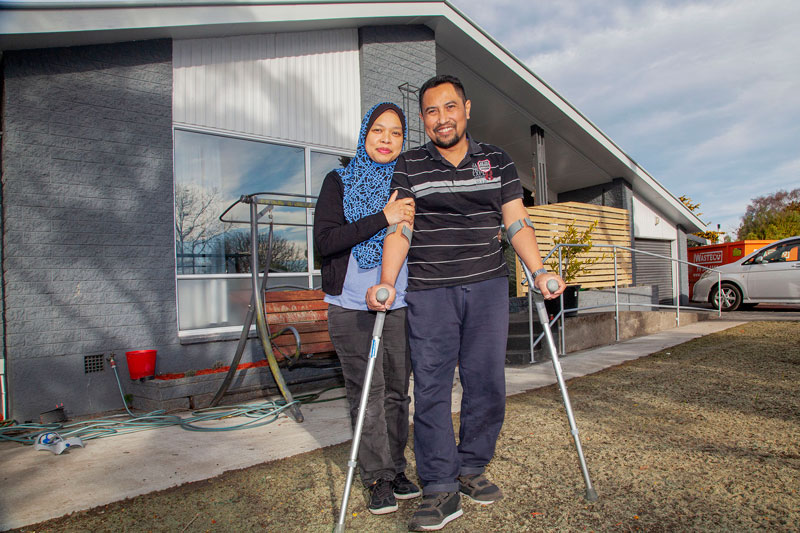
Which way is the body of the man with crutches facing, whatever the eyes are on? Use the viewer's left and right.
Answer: facing the viewer

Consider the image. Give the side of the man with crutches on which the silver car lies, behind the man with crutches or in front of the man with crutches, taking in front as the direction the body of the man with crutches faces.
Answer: behind

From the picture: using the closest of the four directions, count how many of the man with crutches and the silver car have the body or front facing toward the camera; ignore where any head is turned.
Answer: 1

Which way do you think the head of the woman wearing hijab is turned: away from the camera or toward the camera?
toward the camera

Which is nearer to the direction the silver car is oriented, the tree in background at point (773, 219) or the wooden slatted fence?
the wooden slatted fence

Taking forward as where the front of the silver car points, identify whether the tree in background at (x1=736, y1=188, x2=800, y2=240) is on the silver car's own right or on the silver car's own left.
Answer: on the silver car's own right

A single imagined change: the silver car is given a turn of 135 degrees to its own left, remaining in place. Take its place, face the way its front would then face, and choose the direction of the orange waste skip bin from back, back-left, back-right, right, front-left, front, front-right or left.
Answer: back-left

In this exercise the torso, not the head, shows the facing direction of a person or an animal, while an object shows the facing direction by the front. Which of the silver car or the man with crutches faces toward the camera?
the man with crutches

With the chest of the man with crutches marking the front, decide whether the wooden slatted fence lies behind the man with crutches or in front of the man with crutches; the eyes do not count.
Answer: behind

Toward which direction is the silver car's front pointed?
to the viewer's left
